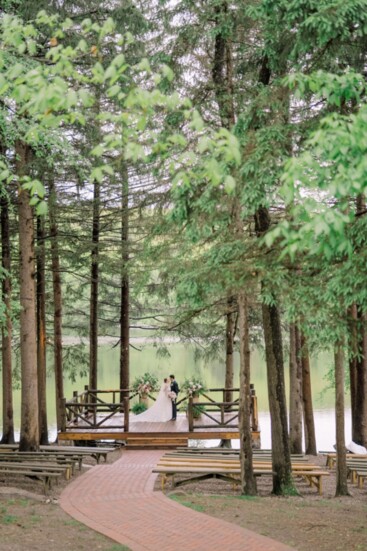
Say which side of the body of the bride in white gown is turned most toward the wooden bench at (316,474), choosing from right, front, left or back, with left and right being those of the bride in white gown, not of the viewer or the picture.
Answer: right

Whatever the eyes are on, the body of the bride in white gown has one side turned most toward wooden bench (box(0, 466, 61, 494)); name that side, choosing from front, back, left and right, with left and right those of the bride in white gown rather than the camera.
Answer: right

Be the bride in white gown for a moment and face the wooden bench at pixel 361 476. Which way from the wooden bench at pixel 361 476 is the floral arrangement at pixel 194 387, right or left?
left

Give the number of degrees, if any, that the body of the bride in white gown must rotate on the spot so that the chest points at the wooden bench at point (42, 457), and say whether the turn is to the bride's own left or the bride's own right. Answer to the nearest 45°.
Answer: approximately 90° to the bride's own right

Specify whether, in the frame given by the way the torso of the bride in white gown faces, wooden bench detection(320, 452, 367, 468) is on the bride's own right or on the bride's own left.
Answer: on the bride's own right

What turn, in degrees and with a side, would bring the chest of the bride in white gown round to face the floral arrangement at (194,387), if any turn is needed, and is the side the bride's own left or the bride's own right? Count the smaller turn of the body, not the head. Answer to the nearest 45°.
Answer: approximately 45° to the bride's own left

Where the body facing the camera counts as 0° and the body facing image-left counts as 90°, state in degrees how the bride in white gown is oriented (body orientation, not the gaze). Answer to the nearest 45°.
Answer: approximately 270°

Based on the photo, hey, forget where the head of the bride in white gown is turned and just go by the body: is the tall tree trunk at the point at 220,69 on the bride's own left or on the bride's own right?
on the bride's own right
